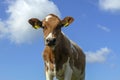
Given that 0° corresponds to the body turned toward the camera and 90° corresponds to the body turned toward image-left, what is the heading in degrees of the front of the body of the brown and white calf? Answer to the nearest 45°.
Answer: approximately 45°
